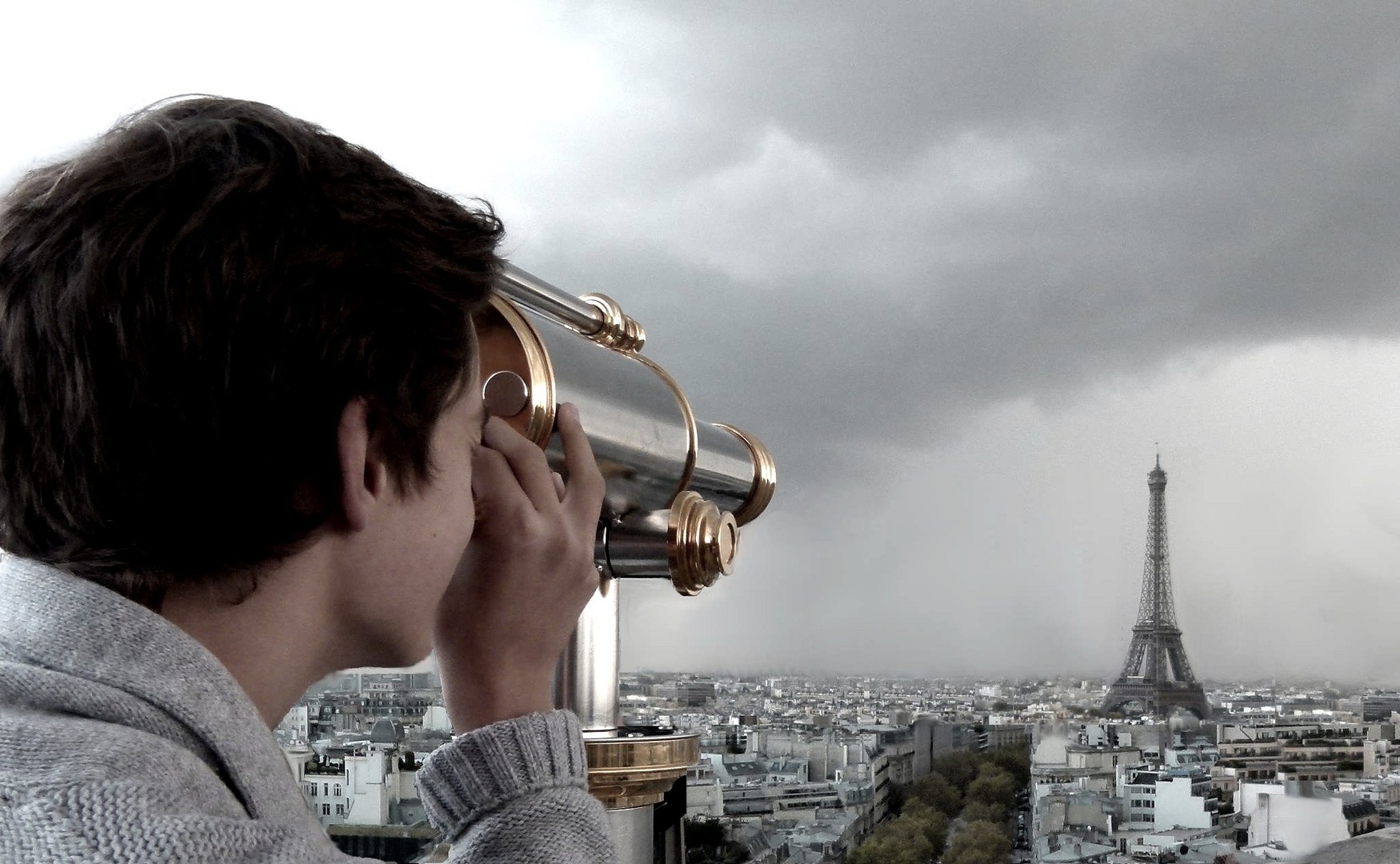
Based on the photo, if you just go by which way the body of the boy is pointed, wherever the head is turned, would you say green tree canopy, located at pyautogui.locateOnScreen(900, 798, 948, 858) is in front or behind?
in front

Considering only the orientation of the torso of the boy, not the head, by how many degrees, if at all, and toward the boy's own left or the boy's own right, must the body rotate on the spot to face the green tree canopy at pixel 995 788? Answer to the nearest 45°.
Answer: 0° — they already face it

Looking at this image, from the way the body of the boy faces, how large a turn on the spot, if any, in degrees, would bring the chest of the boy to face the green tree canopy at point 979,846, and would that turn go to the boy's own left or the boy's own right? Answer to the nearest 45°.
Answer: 0° — they already face it

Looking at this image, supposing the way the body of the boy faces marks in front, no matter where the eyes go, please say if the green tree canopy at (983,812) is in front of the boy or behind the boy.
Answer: in front

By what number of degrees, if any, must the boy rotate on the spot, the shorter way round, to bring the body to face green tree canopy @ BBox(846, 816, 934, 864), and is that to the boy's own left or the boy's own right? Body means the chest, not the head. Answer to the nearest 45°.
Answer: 0° — they already face it

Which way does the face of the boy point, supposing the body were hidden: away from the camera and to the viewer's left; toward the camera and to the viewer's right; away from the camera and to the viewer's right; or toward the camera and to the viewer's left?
away from the camera and to the viewer's right

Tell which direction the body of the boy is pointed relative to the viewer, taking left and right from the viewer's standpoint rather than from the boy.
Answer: facing away from the viewer and to the right of the viewer
